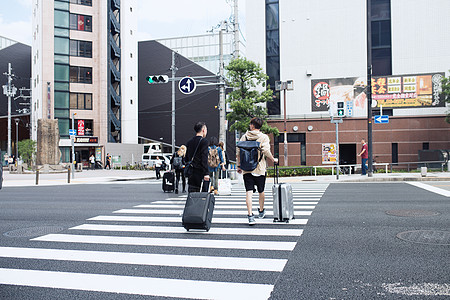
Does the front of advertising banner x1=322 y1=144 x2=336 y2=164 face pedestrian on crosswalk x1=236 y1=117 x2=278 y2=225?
yes

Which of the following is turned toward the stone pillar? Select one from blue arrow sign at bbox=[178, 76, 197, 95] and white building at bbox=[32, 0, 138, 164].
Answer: the white building

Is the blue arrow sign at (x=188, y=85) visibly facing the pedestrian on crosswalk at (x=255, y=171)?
yes

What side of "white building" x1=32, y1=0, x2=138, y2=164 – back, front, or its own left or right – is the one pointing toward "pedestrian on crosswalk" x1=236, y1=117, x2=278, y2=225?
front

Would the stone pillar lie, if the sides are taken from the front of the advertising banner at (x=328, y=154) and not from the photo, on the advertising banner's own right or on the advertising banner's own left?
on the advertising banner's own right

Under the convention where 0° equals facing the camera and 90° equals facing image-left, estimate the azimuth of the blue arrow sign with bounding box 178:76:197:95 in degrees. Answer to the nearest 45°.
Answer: approximately 0°

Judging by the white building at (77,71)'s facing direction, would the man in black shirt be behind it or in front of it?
in front

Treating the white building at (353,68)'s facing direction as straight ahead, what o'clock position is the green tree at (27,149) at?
The green tree is roughly at 3 o'clock from the white building.
